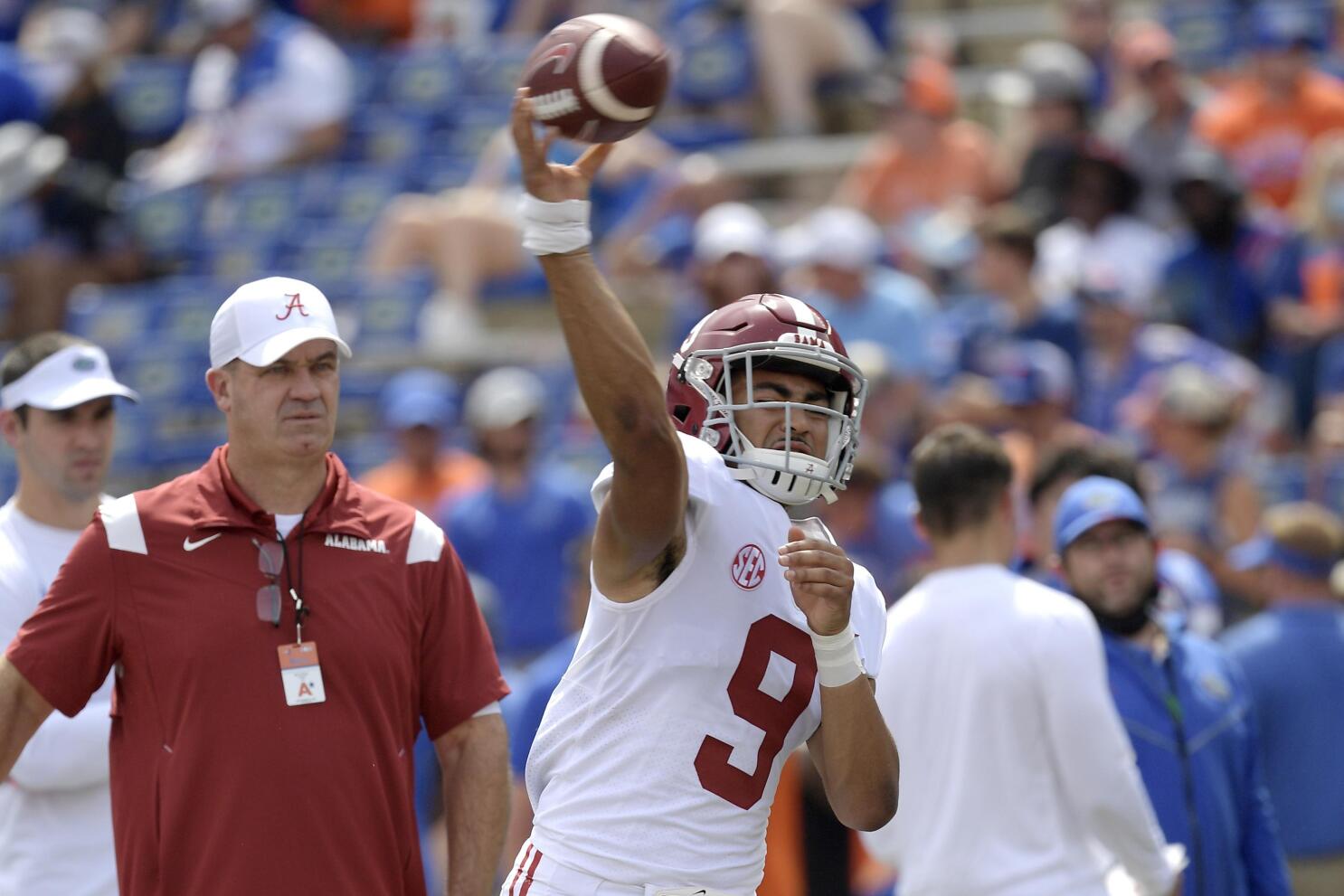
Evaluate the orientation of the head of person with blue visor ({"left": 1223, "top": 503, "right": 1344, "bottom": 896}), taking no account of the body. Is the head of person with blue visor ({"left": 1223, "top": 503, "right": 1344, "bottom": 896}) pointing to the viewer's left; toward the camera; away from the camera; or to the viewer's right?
to the viewer's left

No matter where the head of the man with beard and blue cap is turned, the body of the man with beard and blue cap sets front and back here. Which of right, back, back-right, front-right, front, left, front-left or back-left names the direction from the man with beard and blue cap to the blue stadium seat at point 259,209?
back-right

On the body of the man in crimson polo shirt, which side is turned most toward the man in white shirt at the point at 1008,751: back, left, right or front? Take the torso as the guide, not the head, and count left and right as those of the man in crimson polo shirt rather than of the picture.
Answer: back

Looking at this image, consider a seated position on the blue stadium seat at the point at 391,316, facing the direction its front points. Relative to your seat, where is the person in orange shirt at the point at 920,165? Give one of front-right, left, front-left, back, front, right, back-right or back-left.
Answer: left

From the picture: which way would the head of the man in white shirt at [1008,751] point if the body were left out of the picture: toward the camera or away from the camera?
away from the camera

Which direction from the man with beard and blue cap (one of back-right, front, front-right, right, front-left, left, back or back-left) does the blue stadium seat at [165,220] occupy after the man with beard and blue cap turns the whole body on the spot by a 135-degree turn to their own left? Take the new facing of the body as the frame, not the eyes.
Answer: left

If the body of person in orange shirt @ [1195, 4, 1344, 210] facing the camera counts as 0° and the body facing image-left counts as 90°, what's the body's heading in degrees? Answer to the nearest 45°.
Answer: approximately 0°

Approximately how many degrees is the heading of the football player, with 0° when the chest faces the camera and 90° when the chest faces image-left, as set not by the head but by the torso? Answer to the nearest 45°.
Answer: approximately 315°

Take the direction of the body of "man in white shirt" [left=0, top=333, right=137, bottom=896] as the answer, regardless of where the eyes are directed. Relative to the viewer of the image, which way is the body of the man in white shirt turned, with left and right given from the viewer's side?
facing the viewer and to the right of the viewer

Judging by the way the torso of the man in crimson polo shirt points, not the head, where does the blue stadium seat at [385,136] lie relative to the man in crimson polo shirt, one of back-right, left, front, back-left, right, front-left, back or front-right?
back

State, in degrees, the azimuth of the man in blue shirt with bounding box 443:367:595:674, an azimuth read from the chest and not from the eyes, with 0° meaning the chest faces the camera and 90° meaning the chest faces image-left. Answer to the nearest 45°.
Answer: approximately 0°

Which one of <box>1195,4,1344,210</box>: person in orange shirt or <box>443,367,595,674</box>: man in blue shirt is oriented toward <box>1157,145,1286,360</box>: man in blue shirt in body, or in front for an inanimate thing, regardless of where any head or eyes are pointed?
the person in orange shirt
